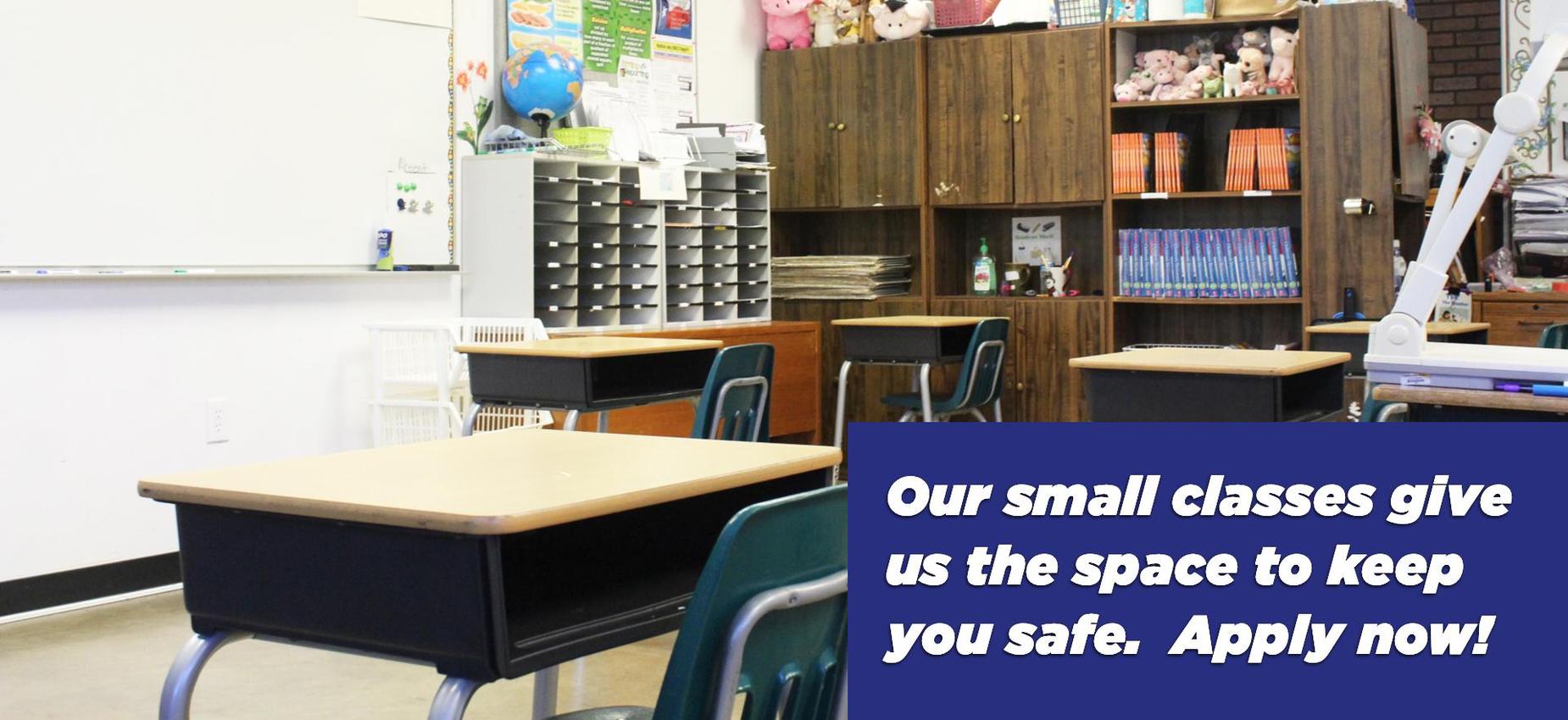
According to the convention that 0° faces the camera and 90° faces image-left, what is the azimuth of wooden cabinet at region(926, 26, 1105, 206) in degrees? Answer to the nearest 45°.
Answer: approximately 0°

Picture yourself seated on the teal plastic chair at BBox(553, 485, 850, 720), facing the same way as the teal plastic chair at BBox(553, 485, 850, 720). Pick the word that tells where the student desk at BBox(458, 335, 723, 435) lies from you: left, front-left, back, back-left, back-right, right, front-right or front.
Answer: front-right

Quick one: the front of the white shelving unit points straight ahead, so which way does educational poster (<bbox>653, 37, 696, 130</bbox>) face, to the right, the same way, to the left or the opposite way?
the same way

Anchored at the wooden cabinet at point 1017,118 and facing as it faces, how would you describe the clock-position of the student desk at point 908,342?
The student desk is roughly at 1 o'clock from the wooden cabinet.

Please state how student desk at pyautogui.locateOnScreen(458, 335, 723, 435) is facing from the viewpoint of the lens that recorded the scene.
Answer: facing the viewer and to the right of the viewer

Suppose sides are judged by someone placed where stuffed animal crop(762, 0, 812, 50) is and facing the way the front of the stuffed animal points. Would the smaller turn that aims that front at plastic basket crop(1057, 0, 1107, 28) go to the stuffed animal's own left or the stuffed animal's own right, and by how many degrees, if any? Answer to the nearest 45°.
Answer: approximately 45° to the stuffed animal's own left

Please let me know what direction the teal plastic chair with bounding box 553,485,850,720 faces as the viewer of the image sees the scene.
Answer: facing away from the viewer and to the left of the viewer

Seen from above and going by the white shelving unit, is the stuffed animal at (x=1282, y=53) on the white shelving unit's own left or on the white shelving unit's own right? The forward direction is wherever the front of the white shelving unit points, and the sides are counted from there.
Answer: on the white shelving unit's own left

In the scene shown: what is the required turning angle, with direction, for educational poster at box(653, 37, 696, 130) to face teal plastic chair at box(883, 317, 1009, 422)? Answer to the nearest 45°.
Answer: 0° — it already faces it

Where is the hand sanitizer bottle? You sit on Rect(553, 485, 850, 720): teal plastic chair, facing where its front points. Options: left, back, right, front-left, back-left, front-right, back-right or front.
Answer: front-right

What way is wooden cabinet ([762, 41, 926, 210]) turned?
toward the camera

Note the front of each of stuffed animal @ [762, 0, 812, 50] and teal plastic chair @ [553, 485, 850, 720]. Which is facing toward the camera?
the stuffed animal

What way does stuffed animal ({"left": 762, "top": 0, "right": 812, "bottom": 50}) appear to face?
toward the camera

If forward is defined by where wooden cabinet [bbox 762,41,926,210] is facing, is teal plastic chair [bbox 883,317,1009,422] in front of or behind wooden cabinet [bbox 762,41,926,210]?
in front

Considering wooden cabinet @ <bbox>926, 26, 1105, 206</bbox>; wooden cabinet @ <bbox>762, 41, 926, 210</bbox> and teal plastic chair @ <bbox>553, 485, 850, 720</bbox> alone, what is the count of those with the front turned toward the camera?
2

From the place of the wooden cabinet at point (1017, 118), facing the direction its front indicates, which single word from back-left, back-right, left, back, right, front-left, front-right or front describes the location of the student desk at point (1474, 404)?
front
